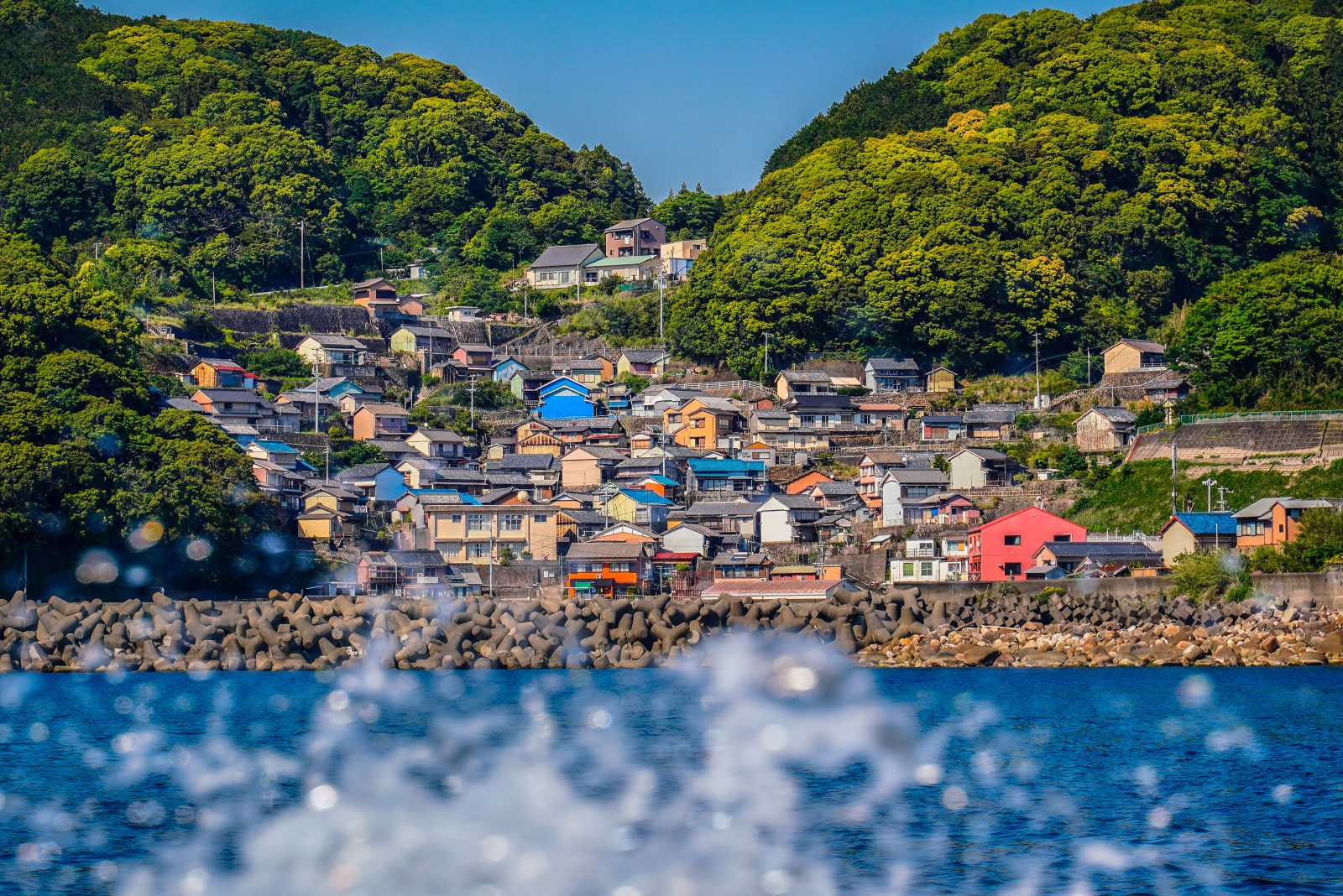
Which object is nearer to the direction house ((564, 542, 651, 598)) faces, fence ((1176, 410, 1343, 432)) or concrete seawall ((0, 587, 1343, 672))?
the concrete seawall

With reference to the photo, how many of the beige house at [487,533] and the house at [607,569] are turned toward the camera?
2

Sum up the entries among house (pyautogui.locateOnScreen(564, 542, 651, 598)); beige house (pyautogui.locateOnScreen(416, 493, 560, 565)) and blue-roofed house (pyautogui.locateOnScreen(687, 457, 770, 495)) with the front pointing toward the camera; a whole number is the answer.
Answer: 3

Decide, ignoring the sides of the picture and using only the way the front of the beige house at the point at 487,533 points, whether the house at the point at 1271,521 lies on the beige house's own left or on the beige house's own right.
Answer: on the beige house's own left

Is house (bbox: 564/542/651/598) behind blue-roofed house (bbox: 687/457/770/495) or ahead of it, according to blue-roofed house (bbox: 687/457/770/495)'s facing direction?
ahead

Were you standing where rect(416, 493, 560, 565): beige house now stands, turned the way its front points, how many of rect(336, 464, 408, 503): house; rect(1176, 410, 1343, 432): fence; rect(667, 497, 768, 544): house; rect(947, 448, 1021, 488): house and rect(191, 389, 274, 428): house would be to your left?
3

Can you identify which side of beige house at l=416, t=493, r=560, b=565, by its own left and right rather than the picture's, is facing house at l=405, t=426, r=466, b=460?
back

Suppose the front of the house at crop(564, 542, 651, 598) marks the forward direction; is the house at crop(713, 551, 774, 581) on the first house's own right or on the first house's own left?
on the first house's own left

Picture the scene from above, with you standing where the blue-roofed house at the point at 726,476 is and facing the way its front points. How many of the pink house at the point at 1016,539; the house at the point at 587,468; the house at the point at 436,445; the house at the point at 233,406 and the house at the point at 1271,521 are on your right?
3

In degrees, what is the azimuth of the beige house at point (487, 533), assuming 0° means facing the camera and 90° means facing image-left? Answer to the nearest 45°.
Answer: approximately 0°

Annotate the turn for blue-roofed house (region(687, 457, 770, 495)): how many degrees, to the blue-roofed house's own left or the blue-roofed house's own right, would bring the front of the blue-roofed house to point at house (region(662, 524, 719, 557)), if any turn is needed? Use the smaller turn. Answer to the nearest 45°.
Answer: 0° — it already faces it

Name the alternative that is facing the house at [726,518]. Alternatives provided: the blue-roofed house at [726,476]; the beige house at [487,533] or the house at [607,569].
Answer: the blue-roofed house

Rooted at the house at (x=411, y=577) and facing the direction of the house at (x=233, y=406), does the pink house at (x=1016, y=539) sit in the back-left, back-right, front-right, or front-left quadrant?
back-right

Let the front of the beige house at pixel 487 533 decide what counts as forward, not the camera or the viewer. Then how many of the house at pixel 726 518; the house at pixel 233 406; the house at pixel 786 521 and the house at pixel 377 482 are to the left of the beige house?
2
